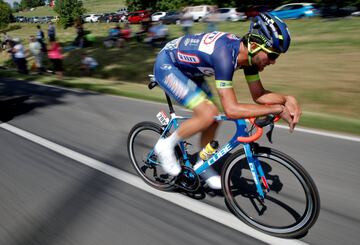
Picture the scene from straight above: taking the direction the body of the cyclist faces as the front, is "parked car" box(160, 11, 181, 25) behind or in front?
behind

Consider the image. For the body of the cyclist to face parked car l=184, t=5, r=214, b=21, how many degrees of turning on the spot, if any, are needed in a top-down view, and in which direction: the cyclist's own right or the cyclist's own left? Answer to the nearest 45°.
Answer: approximately 135° to the cyclist's own left

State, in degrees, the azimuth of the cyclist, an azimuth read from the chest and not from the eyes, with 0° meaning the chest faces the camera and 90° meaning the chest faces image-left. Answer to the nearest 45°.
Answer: approximately 315°

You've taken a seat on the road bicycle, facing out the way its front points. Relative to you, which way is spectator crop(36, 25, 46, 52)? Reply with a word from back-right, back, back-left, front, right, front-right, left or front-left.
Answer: back

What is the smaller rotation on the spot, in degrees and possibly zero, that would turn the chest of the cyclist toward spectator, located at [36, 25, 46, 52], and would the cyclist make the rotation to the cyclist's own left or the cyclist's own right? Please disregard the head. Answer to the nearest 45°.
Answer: approximately 180°

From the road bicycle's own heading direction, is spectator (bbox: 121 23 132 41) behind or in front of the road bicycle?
behind

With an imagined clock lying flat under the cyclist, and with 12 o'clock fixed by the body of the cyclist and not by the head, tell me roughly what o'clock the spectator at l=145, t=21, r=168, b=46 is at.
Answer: The spectator is roughly at 7 o'clock from the cyclist.
